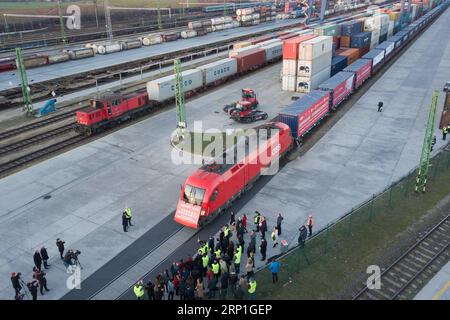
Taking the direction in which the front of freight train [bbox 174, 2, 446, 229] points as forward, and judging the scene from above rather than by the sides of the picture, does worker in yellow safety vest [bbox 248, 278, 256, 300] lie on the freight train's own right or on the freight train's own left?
on the freight train's own left

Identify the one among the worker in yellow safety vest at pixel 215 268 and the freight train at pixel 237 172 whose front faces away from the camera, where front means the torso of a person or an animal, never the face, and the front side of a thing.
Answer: the worker in yellow safety vest

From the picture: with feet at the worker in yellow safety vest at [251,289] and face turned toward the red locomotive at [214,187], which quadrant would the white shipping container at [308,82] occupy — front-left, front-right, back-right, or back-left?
front-right

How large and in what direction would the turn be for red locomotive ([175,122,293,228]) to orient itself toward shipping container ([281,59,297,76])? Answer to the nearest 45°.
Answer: approximately 135° to its right

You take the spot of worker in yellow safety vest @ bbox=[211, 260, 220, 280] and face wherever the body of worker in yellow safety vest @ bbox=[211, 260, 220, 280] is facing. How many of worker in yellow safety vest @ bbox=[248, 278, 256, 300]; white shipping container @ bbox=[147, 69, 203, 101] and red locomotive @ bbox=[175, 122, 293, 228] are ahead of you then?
2

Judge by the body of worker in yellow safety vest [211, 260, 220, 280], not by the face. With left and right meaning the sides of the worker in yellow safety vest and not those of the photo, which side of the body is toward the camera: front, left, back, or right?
back

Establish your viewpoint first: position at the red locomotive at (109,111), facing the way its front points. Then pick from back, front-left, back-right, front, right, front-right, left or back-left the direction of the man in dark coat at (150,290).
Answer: front-left

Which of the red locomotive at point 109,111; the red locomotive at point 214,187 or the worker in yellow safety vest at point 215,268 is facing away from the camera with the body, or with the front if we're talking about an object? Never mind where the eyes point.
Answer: the worker in yellow safety vest

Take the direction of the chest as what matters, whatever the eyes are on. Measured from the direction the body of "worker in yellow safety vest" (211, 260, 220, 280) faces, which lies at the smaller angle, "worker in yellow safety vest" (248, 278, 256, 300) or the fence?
the fence

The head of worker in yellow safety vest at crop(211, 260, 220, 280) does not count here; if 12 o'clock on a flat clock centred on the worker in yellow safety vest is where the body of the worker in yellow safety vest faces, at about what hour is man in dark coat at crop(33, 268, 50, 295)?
The man in dark coat is roughly at 9 o'clock from the worker in yellow safety vest.

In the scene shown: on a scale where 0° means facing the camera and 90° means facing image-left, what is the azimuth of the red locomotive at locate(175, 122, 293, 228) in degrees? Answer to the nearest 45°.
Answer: approximately 45°

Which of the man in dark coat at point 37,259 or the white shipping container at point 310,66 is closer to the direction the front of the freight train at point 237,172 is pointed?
the man in dark coat

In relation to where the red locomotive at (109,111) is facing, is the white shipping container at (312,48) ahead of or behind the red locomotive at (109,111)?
behind

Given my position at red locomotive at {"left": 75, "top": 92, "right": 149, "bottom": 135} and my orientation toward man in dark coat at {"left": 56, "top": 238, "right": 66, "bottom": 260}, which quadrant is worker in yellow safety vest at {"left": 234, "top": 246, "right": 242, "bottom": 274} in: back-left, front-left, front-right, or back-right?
front-left

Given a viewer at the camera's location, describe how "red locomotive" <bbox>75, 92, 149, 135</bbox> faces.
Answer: facing the viewer and to the left of the viewer

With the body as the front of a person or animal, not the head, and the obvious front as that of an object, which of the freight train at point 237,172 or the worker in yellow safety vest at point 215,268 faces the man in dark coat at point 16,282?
the freight train

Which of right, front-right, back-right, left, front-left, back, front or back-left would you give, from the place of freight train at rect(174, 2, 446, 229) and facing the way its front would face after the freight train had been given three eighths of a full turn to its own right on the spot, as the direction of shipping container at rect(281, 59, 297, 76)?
front

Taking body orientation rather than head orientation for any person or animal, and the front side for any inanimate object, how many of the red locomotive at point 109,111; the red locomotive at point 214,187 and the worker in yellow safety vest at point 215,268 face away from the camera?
1

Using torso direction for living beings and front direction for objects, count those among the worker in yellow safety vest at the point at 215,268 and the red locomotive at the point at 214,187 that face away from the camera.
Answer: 1

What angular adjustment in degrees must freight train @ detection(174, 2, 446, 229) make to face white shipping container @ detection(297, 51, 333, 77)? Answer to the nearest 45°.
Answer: approximately 135° to its right

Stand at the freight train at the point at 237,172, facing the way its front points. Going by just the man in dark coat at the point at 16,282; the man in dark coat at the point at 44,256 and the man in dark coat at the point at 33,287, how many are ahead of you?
3

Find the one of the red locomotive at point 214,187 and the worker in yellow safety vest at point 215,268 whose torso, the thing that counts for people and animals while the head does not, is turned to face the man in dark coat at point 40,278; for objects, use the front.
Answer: the red locomotive
